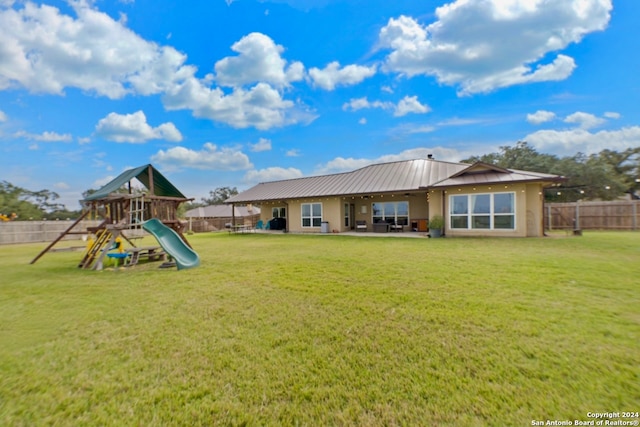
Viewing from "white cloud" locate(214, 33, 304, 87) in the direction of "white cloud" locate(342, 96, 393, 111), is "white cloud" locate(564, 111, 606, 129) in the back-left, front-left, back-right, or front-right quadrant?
front-right

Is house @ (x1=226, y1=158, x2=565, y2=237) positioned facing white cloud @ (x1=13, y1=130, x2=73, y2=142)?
no

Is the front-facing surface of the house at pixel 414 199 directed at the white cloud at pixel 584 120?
no

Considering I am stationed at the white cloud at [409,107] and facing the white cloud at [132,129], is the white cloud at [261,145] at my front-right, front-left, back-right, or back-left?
front-right
